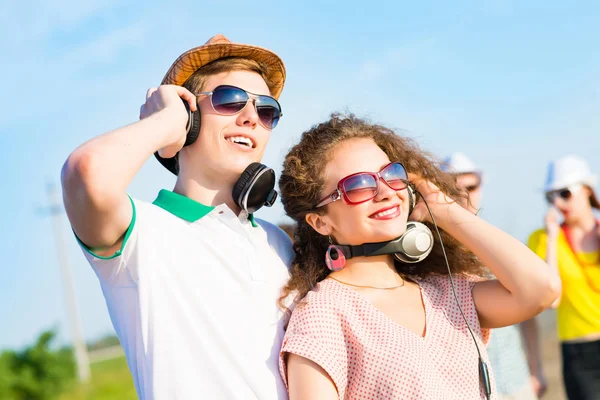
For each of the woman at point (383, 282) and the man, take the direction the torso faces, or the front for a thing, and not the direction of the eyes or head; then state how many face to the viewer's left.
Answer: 0

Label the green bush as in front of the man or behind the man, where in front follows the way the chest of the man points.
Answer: behind

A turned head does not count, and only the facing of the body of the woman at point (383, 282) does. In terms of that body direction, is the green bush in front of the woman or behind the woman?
behind

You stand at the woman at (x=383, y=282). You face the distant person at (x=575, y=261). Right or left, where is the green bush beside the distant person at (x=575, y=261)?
left

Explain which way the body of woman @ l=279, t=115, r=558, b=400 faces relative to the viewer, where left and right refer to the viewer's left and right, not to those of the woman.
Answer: facing the viewer and to the right of the viewer

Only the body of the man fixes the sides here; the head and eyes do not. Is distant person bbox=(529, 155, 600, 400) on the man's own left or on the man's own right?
on the man's own left

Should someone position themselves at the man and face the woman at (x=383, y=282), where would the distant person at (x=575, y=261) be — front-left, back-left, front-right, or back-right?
front-left

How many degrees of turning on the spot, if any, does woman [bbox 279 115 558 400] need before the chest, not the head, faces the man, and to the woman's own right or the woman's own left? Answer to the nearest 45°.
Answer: approximately 90° to the woman's own right

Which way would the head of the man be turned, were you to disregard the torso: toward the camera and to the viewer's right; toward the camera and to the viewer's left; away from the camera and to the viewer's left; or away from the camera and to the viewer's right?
toward the camera and to the viewer's right

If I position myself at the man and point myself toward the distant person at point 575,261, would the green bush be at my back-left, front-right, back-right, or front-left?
front-left
